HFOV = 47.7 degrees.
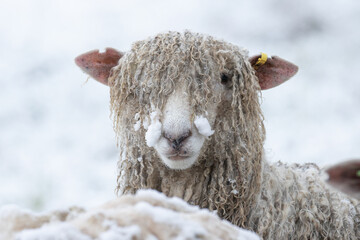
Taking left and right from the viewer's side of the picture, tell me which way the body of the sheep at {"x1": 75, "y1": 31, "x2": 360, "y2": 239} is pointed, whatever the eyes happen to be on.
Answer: facing the viewer and to the left of the viewer
